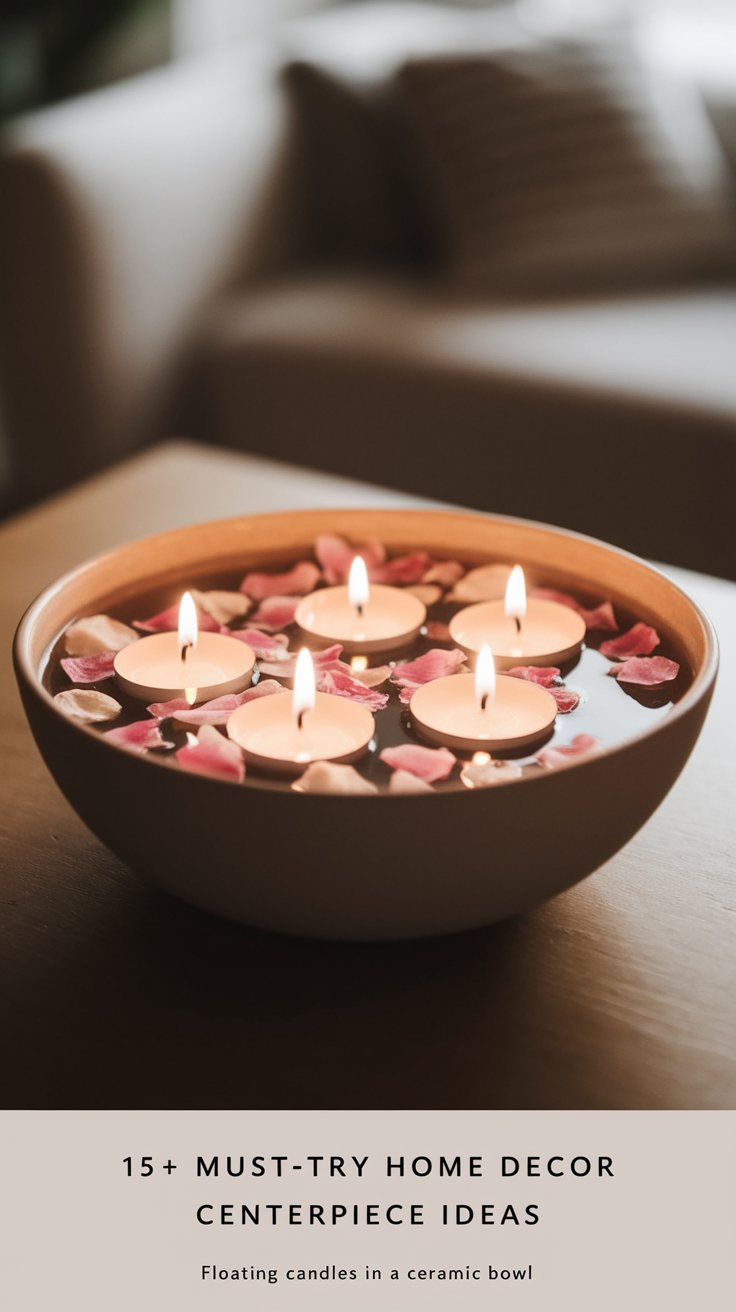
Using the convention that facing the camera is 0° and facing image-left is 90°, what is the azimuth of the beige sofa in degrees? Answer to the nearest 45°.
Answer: approximately 45°

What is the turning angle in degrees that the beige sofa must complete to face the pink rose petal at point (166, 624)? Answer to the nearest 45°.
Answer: approximately 45° to its left

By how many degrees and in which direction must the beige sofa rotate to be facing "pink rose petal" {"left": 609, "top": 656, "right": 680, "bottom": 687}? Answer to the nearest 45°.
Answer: approximately 45° to its left

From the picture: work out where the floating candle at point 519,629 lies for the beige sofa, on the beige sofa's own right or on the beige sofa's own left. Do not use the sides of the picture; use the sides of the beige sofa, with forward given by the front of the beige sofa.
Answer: on the beige sofa's own left

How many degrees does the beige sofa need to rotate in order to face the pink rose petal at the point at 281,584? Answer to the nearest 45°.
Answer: approximately 45° to its left

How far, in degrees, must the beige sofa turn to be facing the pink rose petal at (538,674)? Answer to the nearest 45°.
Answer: approximately 45° to its left

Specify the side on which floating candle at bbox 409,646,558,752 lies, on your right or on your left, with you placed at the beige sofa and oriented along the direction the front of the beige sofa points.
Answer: on your left
